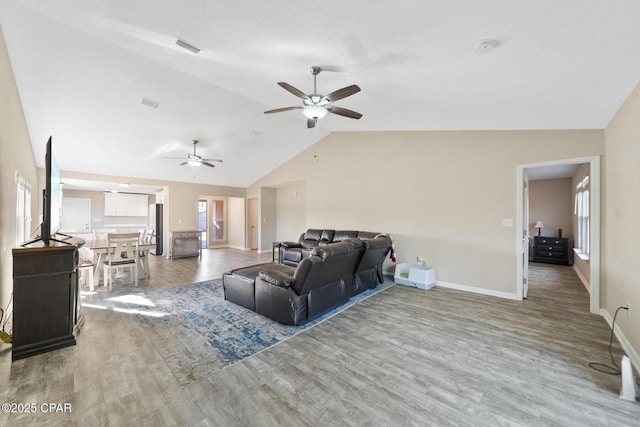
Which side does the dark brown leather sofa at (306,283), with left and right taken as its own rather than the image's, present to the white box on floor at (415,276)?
right

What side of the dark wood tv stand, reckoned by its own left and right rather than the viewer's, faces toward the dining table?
left

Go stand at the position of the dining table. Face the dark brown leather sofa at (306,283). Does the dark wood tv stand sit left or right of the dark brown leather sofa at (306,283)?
right

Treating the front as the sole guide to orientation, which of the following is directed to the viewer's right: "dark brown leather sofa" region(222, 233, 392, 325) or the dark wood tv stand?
the dark wood tv stand

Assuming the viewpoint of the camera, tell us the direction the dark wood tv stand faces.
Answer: facing to the right of the viewer

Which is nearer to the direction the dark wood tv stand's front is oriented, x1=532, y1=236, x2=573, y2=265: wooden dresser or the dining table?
the wooden dresser

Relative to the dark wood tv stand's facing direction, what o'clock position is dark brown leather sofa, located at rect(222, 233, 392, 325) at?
The dark brown leather sofa is roughly at 1 o'clock from the dark wood tv stand.

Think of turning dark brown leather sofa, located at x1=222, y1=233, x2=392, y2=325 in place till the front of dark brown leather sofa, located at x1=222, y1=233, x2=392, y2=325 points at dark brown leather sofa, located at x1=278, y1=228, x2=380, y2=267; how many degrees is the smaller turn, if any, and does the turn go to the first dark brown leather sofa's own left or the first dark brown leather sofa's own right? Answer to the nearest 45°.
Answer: approximately 45° to the first dark brown leather sofa's own right

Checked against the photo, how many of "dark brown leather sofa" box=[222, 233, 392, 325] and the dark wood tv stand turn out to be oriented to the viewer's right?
1

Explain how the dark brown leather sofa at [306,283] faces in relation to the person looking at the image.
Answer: facing away from the viewer and to the left of the viewer
